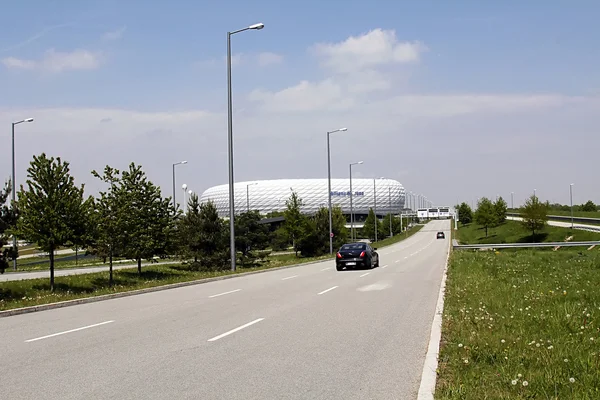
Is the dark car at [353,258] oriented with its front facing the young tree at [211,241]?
no

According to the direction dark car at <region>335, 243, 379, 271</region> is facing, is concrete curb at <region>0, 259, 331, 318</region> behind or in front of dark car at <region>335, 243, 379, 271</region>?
behind

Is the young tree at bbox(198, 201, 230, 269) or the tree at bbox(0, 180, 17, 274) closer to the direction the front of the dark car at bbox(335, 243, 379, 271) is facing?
the young tree

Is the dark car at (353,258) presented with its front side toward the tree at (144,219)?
no

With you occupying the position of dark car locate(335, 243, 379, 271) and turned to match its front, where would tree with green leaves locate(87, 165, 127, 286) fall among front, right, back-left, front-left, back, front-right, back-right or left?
back-left

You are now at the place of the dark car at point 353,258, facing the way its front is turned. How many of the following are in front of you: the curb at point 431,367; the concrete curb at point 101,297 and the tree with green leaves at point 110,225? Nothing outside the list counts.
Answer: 0

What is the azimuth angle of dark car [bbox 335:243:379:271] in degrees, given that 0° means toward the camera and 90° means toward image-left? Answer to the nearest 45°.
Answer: approximately 225°

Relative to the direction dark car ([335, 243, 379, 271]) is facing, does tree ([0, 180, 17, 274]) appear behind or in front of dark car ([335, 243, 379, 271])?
behind

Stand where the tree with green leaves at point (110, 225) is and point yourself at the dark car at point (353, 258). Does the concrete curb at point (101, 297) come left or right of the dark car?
right

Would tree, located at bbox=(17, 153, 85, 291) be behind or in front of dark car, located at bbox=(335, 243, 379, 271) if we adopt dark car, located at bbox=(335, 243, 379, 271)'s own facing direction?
behind
